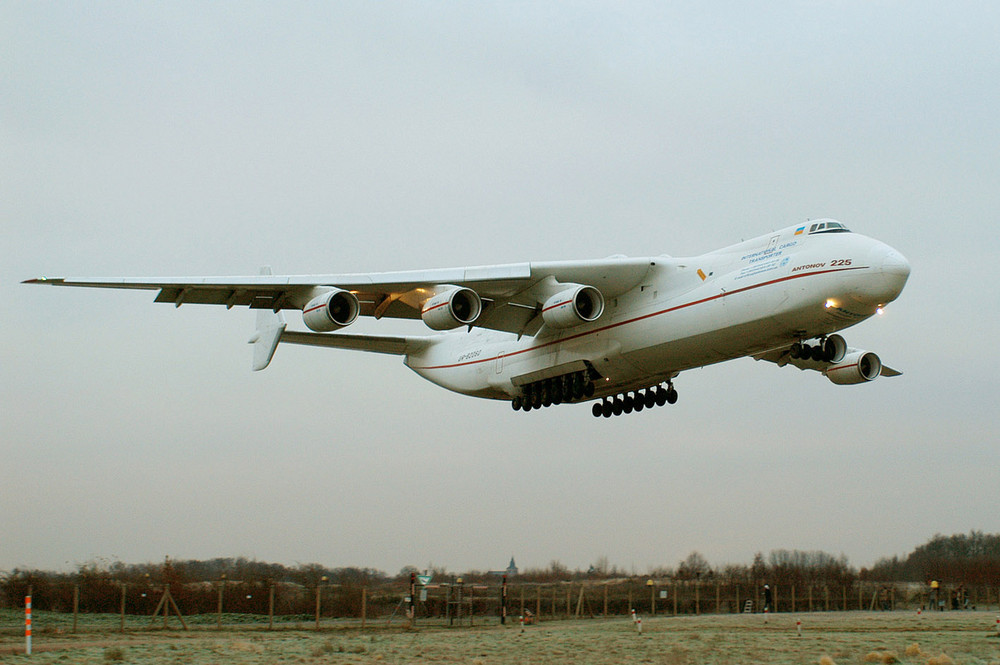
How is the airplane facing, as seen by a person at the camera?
facing the viewer and to the right of the viewer
